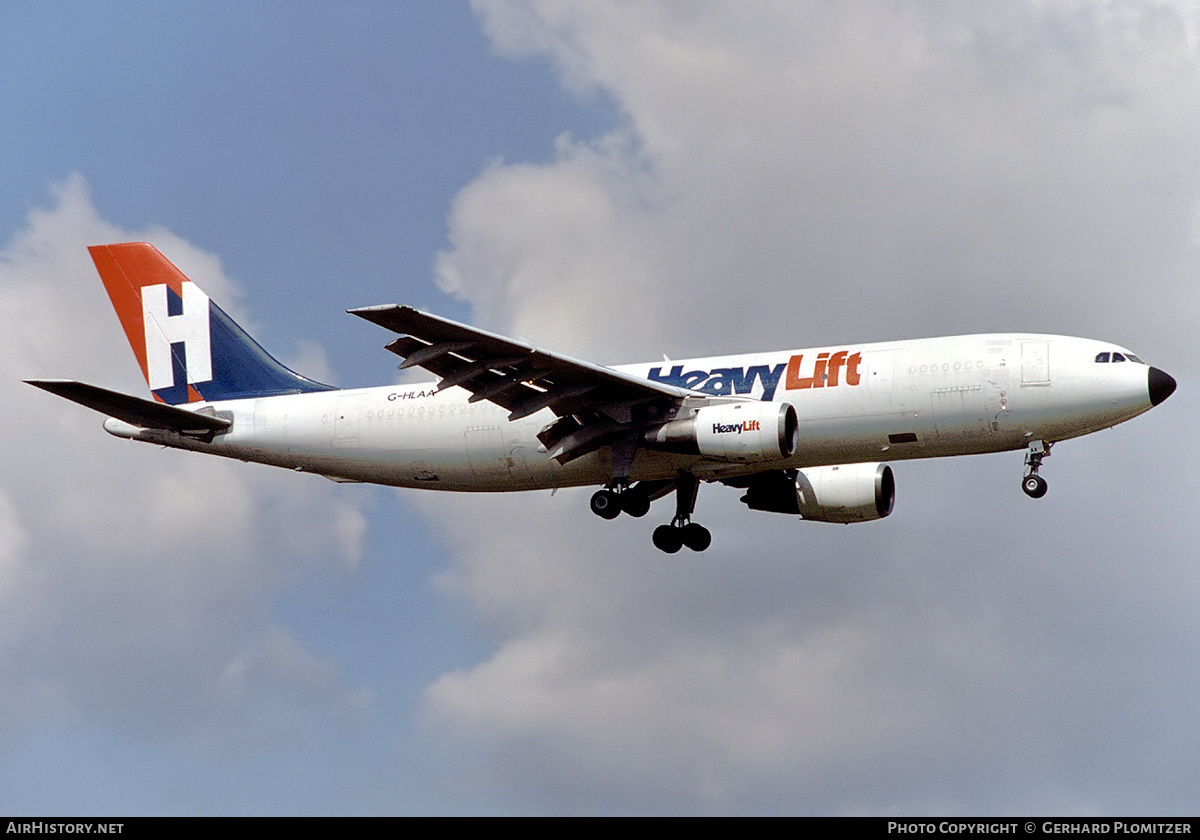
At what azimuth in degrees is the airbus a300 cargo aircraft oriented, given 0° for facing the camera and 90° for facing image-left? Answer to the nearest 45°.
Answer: approximately 270°
